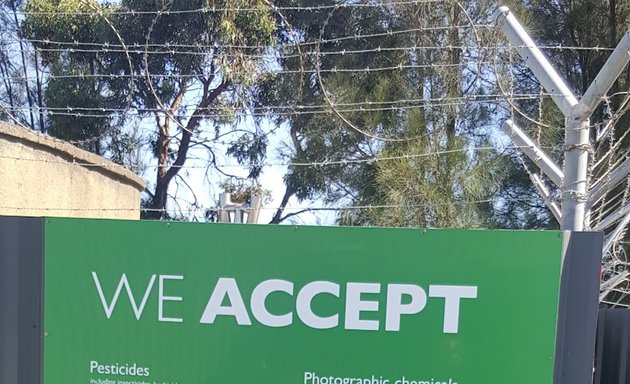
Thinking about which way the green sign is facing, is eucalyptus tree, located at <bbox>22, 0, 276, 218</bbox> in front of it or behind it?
behind

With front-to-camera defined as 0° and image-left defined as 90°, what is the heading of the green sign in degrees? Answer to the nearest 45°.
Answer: approximately 0°

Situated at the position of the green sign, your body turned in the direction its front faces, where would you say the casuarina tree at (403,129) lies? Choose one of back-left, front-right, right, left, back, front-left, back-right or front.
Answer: back
